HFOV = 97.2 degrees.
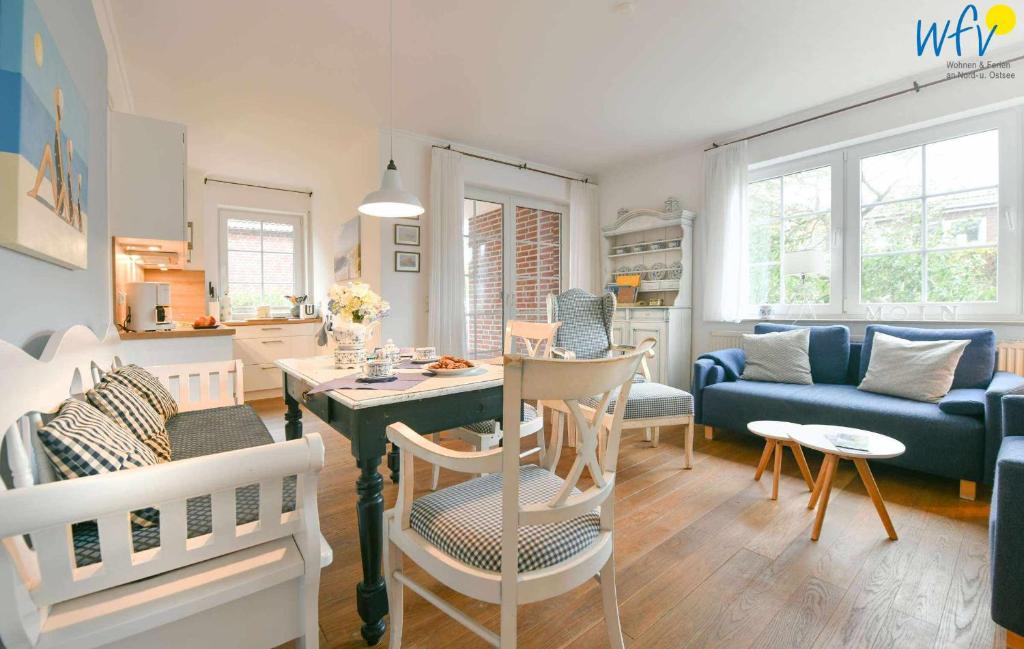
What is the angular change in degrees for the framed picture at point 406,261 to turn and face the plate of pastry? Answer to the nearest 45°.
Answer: approximately 45° to its right

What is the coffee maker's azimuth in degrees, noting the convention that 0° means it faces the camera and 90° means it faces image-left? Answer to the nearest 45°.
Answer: approximately 315°

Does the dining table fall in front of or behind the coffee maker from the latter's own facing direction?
in front

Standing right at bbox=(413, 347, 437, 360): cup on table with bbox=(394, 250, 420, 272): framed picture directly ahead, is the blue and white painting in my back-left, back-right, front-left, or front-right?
back-left

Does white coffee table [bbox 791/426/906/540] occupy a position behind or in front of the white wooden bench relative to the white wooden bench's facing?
in front

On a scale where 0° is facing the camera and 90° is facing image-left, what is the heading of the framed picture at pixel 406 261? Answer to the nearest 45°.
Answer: approximately 315°

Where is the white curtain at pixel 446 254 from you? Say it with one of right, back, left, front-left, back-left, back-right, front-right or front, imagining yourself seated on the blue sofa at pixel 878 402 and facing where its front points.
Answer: front-right

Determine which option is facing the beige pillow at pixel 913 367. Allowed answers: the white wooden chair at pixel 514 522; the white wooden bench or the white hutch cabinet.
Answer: the white wooden bench

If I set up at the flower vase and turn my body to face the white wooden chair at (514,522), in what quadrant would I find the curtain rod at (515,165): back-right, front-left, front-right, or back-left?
back-left

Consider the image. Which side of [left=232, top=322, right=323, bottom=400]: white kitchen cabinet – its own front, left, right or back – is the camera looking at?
front

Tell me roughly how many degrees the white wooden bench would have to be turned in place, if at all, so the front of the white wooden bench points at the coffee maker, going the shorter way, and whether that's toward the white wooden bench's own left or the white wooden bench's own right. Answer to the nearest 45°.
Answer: approximately 90° to the white wooden bench's own left

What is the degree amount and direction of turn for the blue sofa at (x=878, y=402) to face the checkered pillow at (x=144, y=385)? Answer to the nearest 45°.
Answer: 0° — it already faces it

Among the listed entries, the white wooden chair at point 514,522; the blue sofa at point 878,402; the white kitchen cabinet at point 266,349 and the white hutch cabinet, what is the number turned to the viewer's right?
0

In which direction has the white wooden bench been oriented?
to the viewer's right
